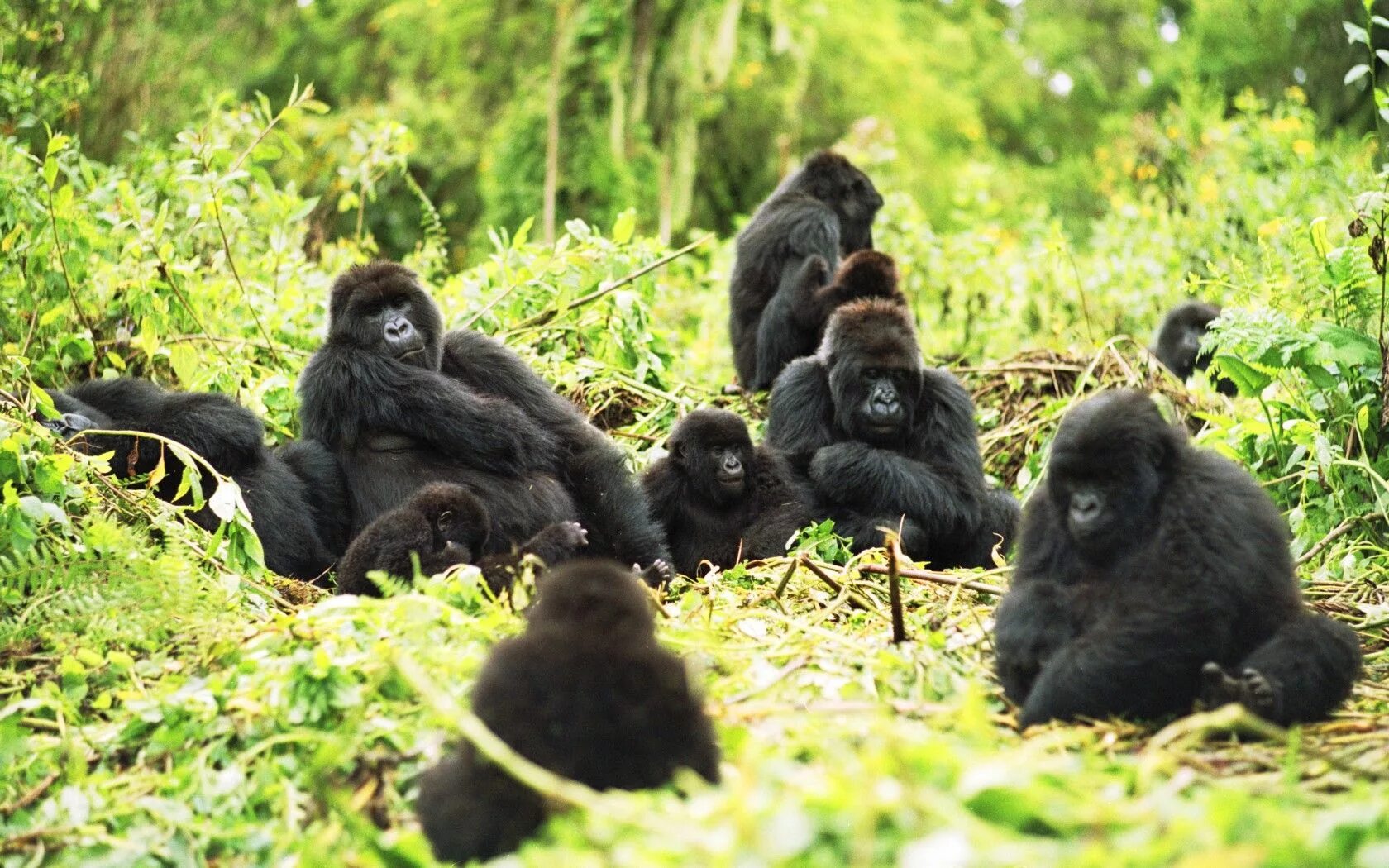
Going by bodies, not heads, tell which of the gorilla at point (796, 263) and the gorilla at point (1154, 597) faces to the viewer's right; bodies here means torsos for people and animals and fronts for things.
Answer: the gorilla at point (796, 263)

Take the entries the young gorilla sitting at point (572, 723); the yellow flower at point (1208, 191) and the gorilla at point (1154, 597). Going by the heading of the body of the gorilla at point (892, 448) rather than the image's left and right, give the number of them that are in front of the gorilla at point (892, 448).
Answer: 2

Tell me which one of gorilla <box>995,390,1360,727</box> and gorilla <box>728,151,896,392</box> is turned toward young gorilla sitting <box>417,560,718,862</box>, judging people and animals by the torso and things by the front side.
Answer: gorilla <box>995,390,1360,727</box>

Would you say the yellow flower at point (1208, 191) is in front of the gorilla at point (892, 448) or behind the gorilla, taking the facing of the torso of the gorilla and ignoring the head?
behind

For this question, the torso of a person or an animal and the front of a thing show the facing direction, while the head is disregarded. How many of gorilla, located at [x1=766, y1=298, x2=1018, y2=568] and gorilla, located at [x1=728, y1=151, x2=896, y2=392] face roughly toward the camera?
1

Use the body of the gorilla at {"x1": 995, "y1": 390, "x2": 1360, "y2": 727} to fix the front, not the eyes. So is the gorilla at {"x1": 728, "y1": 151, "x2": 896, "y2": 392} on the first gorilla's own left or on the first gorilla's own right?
on the first gorilla's own right

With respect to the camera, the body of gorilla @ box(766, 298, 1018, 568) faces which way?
toward the camera

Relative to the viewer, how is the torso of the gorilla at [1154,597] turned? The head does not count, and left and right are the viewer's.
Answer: facing the viewer and to the left of the viewer

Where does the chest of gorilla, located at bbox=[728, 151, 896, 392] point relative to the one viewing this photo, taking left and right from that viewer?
facing to the right of the viewer

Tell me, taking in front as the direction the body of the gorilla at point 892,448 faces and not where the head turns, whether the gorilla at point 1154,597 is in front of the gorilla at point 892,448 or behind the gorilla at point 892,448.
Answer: in front

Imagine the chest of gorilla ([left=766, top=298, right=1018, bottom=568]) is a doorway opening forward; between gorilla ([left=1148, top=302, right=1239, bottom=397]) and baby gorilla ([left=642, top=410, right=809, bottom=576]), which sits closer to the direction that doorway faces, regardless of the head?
the baby gorilla

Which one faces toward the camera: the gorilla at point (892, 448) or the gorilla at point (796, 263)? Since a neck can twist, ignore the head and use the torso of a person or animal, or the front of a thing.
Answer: the gorilla at point (892, 448)

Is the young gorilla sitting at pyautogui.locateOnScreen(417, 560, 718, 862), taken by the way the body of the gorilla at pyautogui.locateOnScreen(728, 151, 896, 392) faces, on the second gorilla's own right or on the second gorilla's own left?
on the second gorilla's own right

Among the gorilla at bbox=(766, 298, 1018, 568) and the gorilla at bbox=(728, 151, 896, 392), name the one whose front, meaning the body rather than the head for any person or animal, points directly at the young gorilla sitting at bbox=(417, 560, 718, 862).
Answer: the gorilla at bbox=(766, 298, 1018, 568)

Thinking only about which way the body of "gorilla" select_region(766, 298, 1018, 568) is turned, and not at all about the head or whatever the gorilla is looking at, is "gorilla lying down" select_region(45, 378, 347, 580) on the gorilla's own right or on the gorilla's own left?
on the gorilla's own right

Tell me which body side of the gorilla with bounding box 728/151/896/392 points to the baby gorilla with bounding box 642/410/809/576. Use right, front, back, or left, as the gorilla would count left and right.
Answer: right
